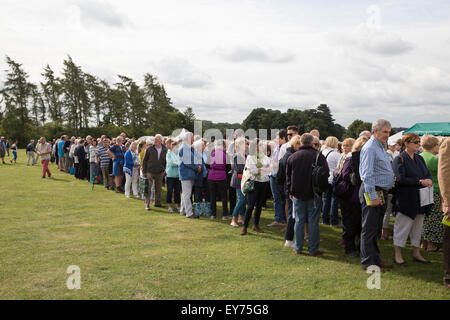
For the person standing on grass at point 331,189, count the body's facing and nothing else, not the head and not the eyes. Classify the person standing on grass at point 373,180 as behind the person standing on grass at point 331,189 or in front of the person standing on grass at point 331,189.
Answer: behind

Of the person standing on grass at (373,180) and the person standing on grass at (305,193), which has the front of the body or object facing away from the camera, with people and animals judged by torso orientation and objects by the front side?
the person standing on grass at (305,193)

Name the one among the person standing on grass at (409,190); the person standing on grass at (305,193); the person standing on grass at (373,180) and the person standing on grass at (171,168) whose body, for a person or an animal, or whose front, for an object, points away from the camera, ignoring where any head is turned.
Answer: the person standing on grass at (305,193)

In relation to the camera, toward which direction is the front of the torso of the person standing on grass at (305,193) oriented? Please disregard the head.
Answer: away from the camera

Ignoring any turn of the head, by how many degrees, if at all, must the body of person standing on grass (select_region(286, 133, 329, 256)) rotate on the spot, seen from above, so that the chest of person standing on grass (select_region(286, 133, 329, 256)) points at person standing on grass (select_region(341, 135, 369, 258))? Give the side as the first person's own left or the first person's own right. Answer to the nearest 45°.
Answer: approximately 90° to the first person's own right
